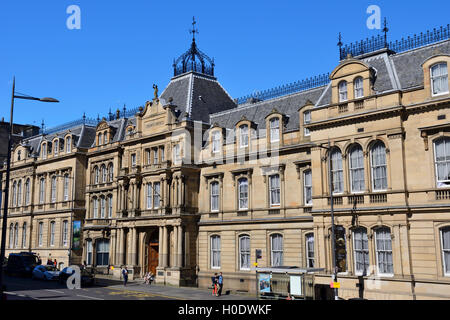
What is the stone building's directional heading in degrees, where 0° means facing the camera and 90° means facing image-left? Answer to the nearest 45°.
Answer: approximately 45°

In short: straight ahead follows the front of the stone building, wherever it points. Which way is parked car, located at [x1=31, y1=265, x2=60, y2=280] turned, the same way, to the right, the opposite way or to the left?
to the left

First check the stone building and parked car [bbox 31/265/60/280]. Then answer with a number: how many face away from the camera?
0

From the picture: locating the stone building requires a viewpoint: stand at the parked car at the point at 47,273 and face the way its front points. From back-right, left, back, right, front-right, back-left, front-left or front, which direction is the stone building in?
front

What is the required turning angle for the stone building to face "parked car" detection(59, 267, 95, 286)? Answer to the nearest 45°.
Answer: approximately 90° to its right

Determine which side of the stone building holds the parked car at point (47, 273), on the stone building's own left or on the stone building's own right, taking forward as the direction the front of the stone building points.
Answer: on the stone building's own right

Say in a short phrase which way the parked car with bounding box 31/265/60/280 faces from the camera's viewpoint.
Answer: facing the viewer and to the right of the viewer
